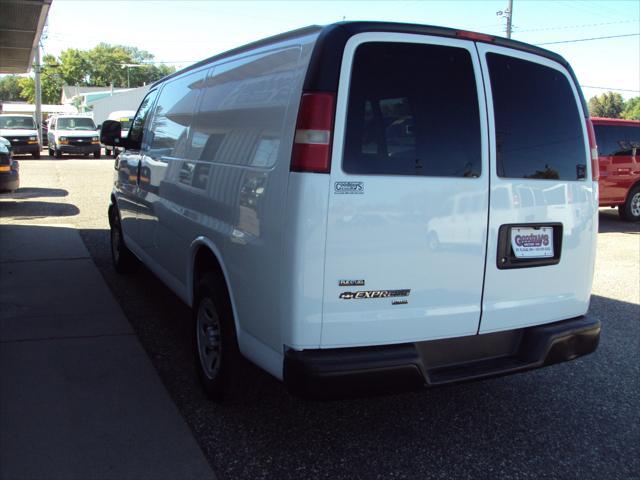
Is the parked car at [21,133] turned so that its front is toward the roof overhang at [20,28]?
yes

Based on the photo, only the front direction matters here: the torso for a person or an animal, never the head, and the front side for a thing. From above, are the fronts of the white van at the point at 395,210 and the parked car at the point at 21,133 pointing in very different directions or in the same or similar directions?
very different directions

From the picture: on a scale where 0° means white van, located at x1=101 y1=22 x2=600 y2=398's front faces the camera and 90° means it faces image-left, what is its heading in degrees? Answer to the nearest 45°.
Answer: approximately 135°

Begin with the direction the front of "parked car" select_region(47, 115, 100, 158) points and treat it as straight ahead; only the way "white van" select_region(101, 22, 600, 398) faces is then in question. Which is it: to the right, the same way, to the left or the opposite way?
the opposite way

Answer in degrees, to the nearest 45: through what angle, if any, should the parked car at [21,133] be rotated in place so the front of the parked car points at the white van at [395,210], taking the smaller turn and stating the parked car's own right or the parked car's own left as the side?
0° — it already faces it

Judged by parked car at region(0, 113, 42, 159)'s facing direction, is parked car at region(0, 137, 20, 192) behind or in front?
in front

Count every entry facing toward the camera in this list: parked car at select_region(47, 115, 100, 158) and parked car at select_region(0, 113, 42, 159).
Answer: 2

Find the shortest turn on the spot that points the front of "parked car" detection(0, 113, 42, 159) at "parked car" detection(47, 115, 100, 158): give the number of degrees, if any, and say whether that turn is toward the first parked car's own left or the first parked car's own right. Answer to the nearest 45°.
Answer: approximately 135° to the first parked car's own left

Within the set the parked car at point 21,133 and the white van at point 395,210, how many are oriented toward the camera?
1

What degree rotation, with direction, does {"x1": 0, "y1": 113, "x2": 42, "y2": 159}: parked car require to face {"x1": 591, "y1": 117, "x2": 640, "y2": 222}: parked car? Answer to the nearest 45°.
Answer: approximately 45° to its left
